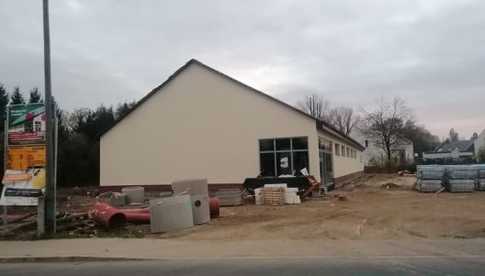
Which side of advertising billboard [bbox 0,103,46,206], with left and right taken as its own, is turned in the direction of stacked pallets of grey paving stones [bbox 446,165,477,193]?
left

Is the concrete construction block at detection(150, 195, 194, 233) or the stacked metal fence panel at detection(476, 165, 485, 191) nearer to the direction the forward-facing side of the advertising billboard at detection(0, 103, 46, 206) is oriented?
the concrete construction block

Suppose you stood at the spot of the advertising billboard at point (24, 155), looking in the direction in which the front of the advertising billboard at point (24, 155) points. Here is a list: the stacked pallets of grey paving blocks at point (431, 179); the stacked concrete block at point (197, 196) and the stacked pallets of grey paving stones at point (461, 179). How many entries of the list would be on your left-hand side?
3

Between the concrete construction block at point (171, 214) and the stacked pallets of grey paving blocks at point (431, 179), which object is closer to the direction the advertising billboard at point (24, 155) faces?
the concrete construction block

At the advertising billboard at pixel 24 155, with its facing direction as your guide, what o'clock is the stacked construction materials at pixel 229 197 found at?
The stacked construction materials is roughly at 8 o'clock from the advertising billboard.

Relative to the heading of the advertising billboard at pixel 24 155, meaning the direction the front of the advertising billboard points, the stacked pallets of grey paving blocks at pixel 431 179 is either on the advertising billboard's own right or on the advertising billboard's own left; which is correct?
on the advertising billboard's own left

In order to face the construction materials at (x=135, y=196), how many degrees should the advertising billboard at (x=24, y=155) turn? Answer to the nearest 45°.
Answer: approximately 135° to its left

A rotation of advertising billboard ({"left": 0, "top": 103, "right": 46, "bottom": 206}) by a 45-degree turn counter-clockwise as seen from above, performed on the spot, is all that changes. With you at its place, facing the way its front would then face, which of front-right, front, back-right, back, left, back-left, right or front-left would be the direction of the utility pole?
front

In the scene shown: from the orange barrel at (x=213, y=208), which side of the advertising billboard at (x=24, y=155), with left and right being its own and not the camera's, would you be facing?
left

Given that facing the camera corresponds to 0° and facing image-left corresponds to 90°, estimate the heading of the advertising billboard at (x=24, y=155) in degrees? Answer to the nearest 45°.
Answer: approximately 0°

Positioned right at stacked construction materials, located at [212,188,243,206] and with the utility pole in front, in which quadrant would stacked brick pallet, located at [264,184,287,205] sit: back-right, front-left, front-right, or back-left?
back-left
